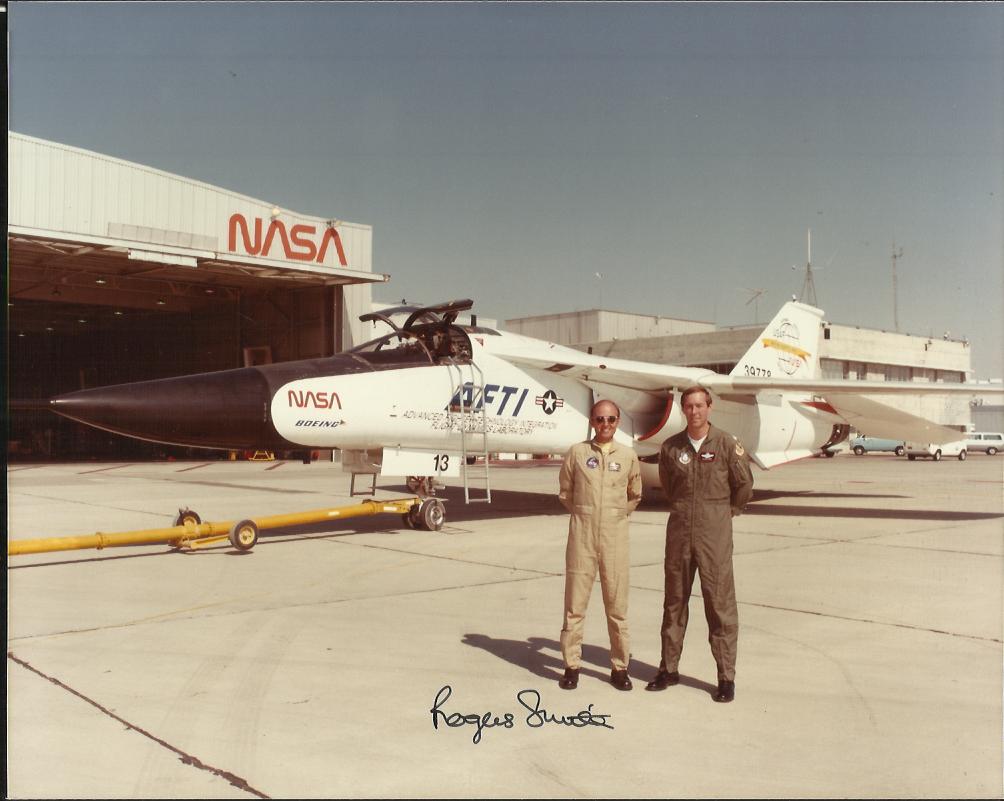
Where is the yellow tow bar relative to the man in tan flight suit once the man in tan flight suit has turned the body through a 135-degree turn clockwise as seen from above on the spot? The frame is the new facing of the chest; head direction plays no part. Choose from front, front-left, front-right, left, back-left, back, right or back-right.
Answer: front

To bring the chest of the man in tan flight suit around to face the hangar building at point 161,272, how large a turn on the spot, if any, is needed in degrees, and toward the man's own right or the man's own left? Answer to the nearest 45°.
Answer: approximately 135° to the man's own right

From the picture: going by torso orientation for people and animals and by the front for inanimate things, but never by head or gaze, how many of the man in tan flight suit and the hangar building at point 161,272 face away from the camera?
0

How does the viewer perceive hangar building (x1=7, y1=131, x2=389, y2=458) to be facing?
facing the viewer and to the right of the viewer

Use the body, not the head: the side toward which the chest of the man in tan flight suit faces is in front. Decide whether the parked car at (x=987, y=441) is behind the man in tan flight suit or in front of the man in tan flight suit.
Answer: behind

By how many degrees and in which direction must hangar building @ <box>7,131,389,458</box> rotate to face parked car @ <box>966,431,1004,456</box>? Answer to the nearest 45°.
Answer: approximately 45° to its left

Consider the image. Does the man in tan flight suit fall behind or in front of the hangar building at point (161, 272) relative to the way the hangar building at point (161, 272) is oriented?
in front

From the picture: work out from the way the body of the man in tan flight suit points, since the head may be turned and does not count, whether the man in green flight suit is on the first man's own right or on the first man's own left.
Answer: on the first man's own left

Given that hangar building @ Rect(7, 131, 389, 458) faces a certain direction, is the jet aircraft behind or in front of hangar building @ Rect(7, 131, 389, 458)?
in front

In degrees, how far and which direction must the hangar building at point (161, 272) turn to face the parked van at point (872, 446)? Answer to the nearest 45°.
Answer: approximately 45° to its left

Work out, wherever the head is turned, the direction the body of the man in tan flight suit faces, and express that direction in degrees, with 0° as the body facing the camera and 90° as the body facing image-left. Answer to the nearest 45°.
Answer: approximately 0°

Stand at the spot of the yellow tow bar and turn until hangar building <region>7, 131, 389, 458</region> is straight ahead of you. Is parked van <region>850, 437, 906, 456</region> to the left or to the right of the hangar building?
right

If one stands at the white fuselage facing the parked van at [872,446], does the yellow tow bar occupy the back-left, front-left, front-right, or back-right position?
back-left
